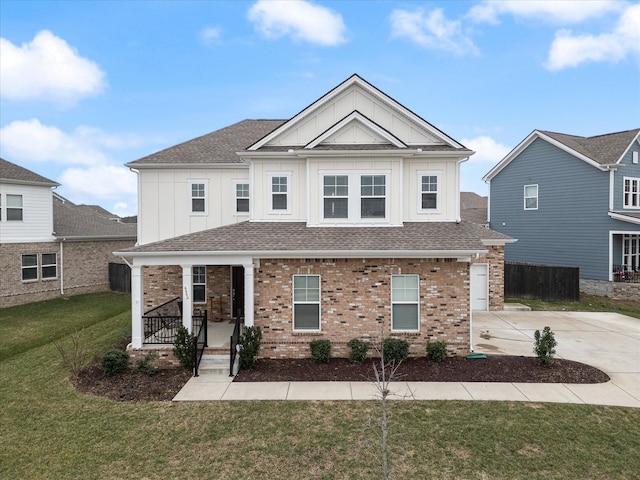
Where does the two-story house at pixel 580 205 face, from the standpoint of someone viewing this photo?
facing the viewer and to the right of the viewer

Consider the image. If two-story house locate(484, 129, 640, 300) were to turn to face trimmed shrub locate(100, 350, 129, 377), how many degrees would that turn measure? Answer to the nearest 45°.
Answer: approximately 90° to its right

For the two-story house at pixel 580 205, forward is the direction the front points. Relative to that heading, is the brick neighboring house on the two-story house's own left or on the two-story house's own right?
on the two-story house's own right

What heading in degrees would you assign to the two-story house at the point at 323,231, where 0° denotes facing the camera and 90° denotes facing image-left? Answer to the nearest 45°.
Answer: approximately 0°

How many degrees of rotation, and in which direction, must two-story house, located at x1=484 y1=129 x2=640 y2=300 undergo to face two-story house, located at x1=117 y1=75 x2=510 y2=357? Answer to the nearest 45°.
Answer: approximately 90° to its right

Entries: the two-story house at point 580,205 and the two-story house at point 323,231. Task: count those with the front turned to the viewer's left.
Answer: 0

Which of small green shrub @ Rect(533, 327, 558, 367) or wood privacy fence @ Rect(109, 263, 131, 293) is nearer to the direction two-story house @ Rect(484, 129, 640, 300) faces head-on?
the small green shrub

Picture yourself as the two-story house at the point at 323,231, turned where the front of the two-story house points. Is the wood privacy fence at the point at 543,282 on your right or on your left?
on your left

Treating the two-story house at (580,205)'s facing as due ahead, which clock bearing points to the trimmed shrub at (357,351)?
The trimmed shrub is roughly at 2 o'clock from the two-story house.

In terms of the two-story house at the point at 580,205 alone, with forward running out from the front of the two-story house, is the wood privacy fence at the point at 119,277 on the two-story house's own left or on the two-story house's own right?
on the two-story house's own right

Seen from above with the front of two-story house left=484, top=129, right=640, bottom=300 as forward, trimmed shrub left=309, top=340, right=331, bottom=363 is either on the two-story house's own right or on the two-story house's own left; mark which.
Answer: on the two-story house's own right

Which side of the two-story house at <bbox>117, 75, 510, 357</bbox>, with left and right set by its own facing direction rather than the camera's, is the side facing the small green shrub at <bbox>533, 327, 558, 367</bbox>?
left
